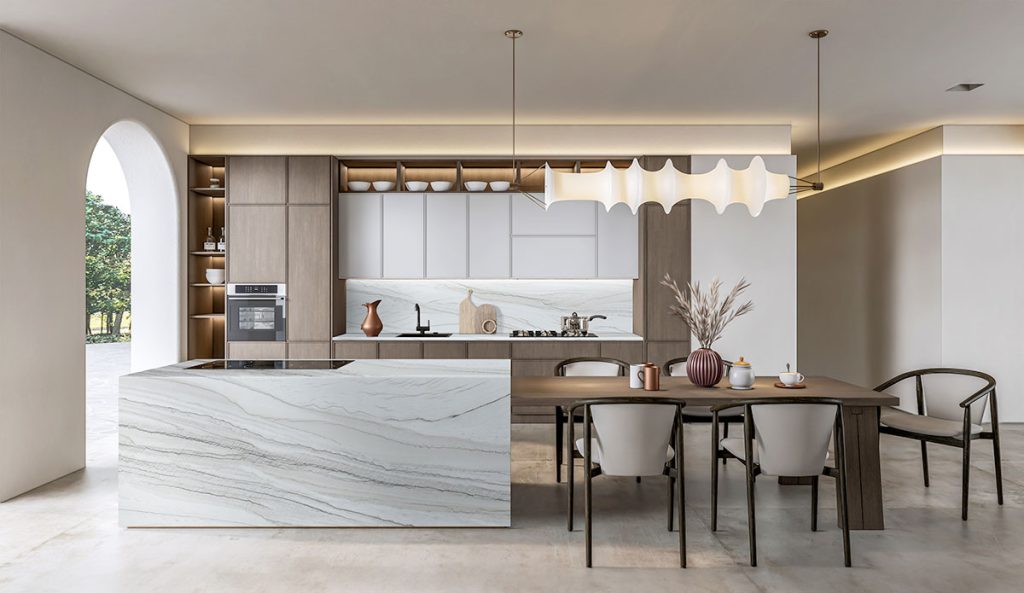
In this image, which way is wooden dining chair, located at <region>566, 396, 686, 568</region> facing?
away from the camera

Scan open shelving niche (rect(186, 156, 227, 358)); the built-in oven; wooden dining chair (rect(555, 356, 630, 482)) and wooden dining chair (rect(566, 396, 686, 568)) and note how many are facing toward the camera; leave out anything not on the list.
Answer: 3

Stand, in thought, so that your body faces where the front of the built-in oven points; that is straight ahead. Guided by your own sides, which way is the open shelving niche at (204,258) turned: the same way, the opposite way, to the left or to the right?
the same way

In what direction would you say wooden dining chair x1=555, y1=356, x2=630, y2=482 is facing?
toward the camera

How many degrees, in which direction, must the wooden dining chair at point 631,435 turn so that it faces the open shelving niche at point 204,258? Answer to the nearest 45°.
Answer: approximately 45° to its left

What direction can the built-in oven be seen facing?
toward the camera

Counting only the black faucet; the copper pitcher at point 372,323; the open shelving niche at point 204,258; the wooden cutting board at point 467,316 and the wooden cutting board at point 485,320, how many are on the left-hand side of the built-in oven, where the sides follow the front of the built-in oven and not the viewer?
4

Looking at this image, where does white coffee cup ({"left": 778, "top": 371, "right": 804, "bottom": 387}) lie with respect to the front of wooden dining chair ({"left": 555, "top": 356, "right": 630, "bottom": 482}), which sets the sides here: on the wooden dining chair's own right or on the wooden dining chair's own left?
on the wooden dining chair's own left

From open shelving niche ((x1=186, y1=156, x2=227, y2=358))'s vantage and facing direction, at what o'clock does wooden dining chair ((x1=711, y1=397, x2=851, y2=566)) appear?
The wooden dining chair is roughly at 11 o'clock from the open shelving niche.

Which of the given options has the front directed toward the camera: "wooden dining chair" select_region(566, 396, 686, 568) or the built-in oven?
the built-in oven

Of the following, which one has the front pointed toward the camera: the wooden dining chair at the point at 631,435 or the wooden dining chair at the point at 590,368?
the wooden dining chair at the point at 590,368

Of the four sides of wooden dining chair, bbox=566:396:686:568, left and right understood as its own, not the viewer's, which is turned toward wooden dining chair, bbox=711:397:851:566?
right

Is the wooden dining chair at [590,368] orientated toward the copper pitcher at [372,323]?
no

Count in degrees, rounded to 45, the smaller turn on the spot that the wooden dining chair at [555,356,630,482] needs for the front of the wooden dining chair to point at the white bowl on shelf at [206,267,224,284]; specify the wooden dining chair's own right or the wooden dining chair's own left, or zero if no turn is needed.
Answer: approximately 90° to the wooden dining chair's own right

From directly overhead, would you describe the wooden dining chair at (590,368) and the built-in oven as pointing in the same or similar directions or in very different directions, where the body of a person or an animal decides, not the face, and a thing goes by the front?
same or similar directions

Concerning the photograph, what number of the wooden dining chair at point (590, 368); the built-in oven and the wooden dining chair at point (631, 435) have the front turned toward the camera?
2

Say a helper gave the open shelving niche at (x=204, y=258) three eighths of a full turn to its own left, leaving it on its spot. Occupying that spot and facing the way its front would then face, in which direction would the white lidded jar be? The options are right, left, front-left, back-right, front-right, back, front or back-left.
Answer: right

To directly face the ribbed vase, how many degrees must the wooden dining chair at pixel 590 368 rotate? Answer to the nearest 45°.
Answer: approximately 45° to its left

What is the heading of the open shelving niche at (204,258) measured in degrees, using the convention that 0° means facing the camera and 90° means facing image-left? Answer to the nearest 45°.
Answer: approximately 0°
